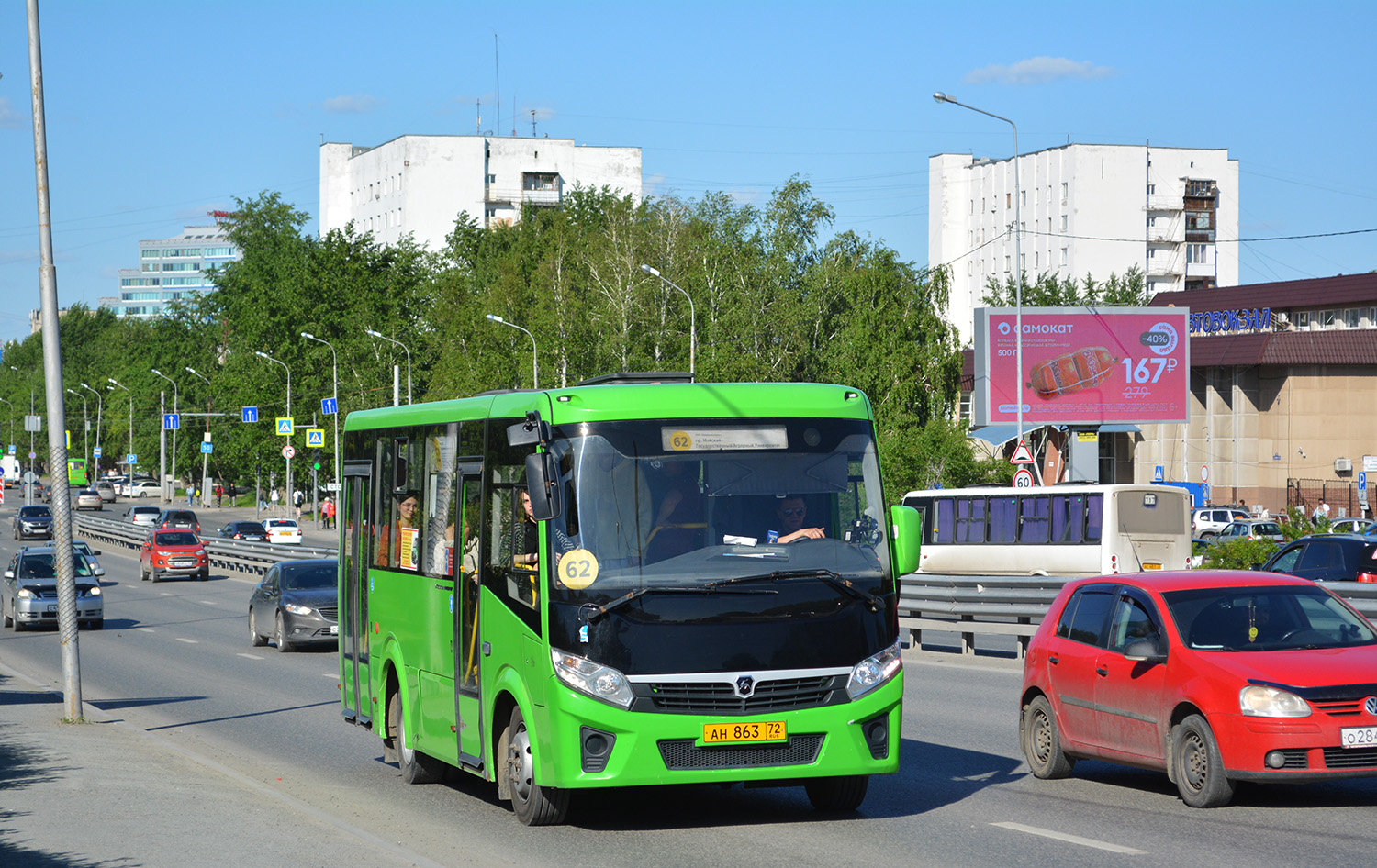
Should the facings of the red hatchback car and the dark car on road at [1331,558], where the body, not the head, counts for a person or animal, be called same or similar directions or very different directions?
very different directions

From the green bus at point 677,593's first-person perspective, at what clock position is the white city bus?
The white city bus is roughly at 8 o'clock from the green bus.

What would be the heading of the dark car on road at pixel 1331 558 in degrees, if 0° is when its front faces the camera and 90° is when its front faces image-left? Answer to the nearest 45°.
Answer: approximately 135°

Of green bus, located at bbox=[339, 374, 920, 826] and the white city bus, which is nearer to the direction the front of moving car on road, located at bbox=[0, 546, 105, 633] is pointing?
the green bus

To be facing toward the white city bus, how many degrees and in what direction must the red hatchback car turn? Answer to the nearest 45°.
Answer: approximately 135° to its left

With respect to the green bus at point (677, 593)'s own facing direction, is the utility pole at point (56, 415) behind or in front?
behind

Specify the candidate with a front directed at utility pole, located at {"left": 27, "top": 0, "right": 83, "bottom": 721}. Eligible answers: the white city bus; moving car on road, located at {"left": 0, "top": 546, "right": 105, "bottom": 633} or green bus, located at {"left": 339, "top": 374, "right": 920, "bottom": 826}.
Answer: the moving car on road

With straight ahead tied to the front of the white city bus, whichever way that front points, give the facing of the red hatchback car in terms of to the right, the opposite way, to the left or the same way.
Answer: the opposite way

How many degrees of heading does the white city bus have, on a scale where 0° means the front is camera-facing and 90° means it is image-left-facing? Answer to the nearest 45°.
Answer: approximately 135°

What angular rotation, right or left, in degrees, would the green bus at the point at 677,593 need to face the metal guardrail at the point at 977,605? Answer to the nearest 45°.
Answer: approximately 135° to its left

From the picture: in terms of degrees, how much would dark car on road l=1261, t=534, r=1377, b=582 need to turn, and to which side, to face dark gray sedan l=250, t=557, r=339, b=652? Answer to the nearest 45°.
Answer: approximately 45° to its left
